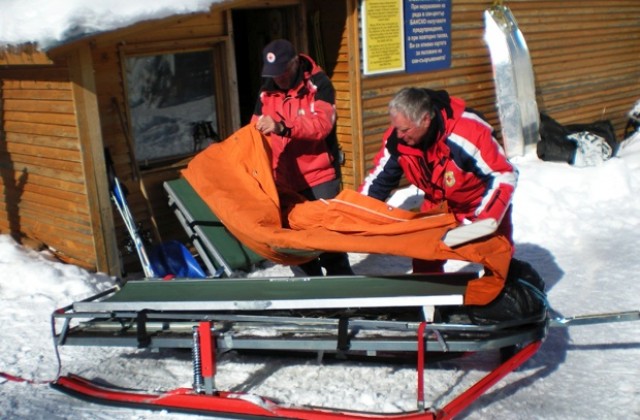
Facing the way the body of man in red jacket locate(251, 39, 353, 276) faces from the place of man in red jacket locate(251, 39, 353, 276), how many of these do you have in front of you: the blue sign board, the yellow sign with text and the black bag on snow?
0

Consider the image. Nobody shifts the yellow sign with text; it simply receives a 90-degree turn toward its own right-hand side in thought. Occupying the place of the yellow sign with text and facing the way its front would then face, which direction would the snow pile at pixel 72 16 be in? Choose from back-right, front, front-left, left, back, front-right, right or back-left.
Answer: front-left

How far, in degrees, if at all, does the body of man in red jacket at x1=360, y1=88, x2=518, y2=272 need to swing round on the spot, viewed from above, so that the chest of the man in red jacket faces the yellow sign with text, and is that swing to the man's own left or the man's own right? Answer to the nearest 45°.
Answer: approximately 135° to the man's own right

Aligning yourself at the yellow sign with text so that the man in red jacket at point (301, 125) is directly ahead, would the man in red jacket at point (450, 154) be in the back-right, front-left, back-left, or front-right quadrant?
front-left

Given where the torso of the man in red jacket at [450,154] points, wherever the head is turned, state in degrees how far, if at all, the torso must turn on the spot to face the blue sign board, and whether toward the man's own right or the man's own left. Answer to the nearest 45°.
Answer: approximately 135° to the man's own right

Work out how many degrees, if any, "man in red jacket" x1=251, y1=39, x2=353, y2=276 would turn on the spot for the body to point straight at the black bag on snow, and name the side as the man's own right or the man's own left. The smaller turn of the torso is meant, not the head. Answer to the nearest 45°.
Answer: approximately 180°

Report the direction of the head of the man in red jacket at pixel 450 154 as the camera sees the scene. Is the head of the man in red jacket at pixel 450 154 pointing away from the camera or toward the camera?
toward the camera

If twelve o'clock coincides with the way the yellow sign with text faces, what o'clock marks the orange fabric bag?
The orange fabric bag is roughly at 12 o'clock from the yellow sign with text.

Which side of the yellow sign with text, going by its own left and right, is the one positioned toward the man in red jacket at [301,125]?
front

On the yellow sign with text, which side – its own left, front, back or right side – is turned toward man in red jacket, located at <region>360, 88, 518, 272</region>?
front

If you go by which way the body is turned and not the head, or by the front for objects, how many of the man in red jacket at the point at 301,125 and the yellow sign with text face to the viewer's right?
0

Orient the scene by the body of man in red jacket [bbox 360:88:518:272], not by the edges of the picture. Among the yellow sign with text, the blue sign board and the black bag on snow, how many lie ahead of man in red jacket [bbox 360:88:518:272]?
0

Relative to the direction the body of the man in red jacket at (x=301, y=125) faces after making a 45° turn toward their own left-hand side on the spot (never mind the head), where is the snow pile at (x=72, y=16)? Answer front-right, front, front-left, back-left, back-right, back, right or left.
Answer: right

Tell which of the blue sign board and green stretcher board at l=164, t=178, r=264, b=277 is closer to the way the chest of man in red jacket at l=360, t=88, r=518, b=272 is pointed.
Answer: the green stretcher board

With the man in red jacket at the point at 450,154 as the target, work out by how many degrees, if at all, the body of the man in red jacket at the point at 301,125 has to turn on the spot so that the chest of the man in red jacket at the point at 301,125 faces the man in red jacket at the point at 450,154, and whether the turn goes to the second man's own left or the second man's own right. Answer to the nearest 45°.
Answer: approximately 90° to the second man's own left

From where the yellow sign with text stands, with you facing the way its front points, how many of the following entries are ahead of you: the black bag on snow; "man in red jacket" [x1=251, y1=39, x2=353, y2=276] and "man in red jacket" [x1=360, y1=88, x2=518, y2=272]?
2

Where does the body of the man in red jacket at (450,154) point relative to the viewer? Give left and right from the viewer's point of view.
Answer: facing the viewer and to the left of the viewer

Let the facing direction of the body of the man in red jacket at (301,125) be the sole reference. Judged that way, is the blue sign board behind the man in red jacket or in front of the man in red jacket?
behind

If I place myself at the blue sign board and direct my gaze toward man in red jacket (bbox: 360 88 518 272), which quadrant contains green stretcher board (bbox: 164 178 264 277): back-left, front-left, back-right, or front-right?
front-right
